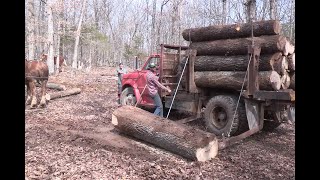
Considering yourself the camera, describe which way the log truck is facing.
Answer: facing away from the viewer and to the left of the viewer

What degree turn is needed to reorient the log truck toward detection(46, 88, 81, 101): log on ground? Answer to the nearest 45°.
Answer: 0° — it already faces it

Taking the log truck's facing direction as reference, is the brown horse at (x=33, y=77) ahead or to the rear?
ahead
